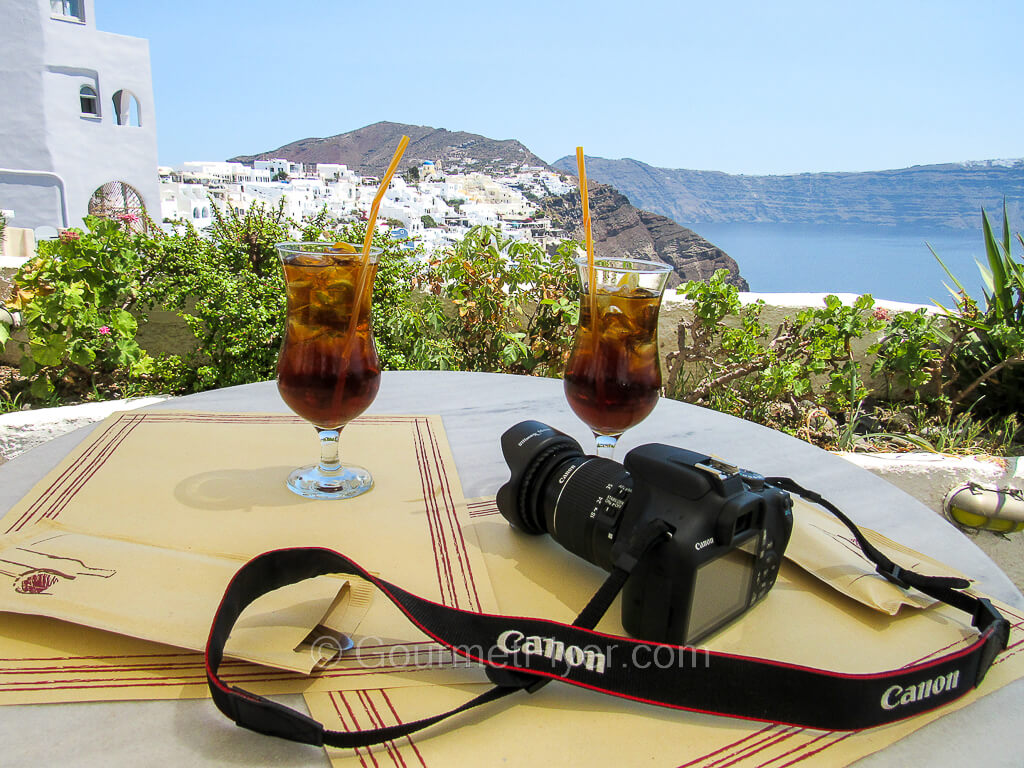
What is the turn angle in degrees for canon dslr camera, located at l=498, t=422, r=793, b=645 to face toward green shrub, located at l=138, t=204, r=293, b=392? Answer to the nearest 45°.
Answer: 0° — it already faces it

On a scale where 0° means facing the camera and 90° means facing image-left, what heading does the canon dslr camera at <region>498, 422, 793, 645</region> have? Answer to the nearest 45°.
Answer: approximately 135°

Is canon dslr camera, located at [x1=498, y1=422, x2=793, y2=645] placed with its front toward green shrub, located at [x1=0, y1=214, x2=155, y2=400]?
yes

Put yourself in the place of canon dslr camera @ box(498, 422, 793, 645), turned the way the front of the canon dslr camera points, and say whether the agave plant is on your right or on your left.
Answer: on your right

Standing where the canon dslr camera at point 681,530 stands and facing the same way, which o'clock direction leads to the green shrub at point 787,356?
The green shrub is roughly at 2 o'clock from the canon dslr camera.
